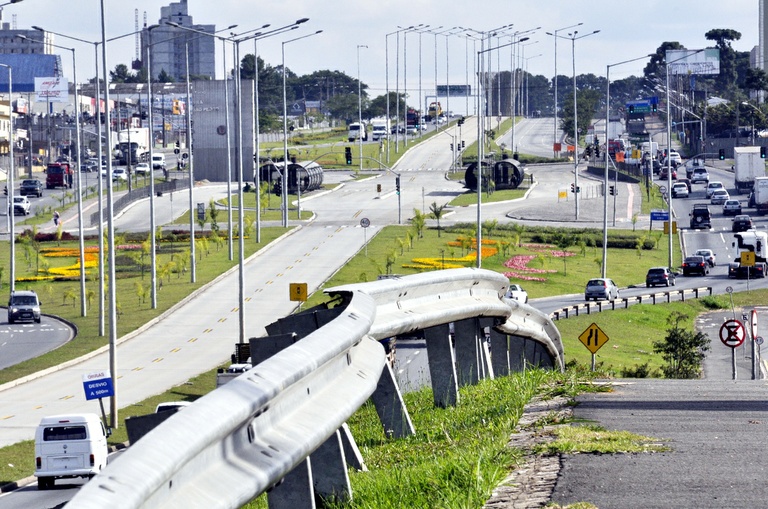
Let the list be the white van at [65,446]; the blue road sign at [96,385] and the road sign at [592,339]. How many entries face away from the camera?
1

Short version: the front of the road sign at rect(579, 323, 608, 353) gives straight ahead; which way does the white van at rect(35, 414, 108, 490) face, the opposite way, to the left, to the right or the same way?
the opposite way

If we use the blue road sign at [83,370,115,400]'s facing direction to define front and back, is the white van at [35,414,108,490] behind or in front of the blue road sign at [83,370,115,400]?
in front

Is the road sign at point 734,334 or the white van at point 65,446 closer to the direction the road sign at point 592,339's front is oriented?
the white van

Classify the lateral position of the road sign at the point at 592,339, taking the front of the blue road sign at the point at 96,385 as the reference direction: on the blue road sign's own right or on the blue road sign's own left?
on the blue road sign's own left

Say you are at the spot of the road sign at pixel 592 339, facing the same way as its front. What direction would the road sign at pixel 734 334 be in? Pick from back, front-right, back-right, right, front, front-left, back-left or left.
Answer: back-left

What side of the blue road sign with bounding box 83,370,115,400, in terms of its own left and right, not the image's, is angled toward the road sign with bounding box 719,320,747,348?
left

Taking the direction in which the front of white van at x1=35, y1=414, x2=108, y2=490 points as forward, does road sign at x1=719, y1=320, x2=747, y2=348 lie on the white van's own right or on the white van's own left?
on the white van's own right
